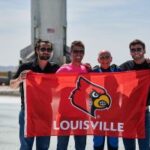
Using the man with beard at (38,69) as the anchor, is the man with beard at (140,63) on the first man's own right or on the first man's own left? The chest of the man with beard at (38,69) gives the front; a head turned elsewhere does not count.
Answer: on the first man's own left

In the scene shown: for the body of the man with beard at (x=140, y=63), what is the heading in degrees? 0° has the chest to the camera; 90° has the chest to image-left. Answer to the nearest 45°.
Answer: approximately 0°

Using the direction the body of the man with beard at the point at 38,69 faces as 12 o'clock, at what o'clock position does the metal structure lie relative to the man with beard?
The metal structure is roughly at 6 o'clock from the man with beard.

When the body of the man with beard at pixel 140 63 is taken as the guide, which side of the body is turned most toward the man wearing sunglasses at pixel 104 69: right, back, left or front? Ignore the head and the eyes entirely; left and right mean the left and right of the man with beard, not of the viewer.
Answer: right

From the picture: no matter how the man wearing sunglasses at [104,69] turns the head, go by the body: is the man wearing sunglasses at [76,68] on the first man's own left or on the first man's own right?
on the first man's own right

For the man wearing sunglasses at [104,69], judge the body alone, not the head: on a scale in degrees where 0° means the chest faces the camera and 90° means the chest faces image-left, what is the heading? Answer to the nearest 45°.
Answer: approximately 0°

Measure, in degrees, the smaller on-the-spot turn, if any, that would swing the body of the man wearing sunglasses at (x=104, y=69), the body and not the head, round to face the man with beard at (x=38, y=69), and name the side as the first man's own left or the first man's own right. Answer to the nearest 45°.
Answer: approximately 90° to the first man's own right

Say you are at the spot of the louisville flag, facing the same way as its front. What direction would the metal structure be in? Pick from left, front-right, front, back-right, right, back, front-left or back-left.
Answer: back
